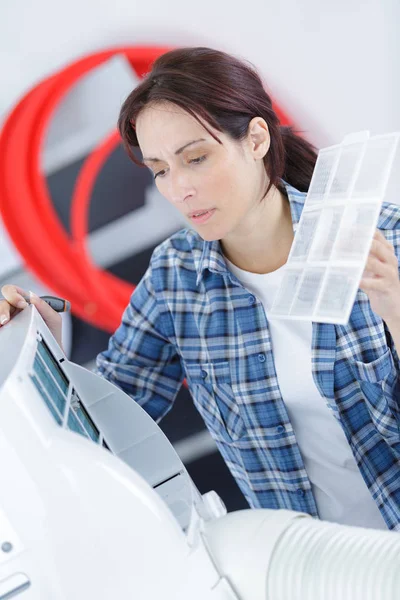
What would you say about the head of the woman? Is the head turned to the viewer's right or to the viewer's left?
to the viewer's left

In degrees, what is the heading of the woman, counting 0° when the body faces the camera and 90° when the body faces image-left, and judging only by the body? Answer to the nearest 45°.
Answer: approximately 0°

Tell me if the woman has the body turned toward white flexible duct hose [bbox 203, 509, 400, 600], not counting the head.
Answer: yes
